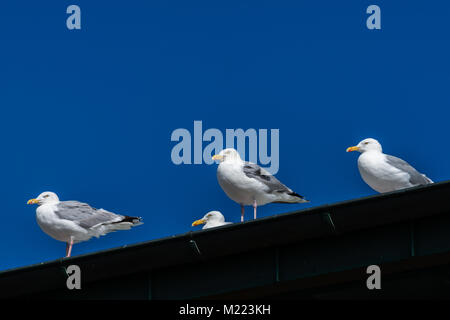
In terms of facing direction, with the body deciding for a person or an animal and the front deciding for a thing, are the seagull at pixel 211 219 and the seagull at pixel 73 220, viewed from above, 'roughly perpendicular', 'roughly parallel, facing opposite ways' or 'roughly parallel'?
roughly parallel

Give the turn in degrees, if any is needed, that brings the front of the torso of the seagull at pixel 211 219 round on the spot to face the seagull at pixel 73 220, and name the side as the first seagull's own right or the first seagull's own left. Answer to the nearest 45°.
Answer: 0° — it already faces it

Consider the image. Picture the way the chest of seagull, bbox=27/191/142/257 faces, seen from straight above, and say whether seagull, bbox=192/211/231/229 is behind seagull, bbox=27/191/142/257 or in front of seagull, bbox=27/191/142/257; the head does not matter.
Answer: behind

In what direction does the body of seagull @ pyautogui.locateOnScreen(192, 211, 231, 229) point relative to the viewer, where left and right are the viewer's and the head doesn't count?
facing to the left of the viewer

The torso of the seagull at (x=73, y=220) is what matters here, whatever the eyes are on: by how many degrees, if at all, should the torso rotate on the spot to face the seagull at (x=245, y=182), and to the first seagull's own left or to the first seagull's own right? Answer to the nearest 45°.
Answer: approximately 180°

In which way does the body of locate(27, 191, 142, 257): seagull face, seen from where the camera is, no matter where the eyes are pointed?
to the viewer's left

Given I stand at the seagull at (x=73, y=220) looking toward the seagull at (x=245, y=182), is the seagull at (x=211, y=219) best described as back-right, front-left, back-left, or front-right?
front-left

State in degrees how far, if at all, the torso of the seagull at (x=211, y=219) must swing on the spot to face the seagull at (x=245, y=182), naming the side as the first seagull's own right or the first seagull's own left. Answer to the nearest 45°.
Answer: approximately 135° to the first seagull's own left

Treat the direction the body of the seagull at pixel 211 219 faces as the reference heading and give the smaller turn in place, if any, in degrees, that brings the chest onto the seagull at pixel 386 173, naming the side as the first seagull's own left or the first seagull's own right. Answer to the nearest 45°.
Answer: approximately 135° to the first seagull's own left

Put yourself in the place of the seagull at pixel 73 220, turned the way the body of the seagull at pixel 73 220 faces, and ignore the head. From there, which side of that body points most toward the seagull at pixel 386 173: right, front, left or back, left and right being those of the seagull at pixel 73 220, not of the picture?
back

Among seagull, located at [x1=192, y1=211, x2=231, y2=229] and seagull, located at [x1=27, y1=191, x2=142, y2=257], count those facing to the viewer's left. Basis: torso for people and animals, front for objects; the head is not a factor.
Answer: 2

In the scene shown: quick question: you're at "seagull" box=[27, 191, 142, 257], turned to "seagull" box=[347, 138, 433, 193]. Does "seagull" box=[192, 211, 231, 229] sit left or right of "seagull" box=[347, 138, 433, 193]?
left
